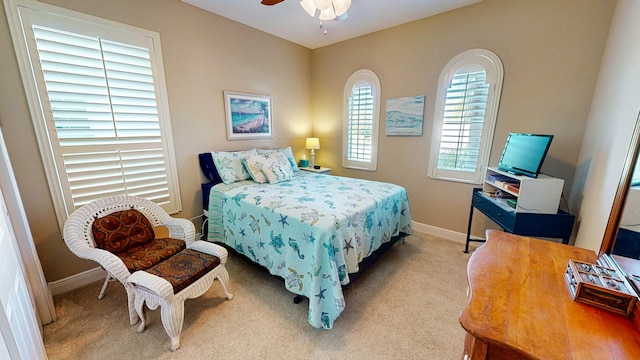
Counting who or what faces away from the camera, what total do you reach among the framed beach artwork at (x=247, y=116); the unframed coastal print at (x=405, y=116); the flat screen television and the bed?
0

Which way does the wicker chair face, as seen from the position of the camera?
facing the viewer and to the right of the viewer

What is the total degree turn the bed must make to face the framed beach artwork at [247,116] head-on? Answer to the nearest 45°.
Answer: approximately 180°

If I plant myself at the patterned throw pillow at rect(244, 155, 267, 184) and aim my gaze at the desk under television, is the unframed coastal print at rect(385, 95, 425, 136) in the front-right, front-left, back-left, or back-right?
front-left

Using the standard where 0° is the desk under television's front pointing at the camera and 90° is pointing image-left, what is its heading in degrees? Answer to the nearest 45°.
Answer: approximately 45°

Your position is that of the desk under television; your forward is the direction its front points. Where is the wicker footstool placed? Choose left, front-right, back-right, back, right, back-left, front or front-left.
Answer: front

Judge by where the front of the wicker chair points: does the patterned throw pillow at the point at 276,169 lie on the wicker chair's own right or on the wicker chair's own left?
on the wicker chair's own left

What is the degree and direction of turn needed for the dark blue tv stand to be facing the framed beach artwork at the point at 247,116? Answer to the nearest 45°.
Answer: approximately 45° to its right

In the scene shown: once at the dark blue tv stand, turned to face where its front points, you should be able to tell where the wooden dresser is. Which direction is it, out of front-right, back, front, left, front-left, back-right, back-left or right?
front-left

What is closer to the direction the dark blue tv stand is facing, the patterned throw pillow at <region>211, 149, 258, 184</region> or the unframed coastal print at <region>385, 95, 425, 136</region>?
the patterned throw pillow

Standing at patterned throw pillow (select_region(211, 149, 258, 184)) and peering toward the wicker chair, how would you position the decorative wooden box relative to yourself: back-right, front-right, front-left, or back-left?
front-left

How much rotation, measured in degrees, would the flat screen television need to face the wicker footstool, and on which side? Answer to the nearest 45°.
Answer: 0° — it already faces it

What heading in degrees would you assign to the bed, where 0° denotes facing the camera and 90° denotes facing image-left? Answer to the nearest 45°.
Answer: approximately 315°

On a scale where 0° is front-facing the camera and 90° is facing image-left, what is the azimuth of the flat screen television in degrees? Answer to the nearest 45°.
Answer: approximately 45°

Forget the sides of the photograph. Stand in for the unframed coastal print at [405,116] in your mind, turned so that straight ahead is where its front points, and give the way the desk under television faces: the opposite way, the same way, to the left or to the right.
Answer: the same way

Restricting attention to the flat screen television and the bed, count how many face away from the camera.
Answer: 0
